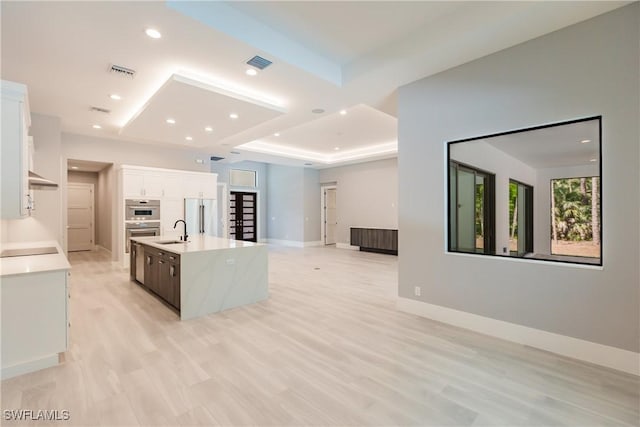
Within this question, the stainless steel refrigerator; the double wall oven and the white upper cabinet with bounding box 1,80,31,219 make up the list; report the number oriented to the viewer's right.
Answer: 1

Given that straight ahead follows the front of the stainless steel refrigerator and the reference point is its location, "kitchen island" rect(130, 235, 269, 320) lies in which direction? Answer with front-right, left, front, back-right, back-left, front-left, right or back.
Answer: front

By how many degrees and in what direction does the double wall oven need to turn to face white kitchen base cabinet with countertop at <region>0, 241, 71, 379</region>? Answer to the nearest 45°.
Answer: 0° — it already faces it

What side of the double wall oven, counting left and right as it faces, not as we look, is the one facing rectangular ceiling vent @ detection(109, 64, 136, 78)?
front

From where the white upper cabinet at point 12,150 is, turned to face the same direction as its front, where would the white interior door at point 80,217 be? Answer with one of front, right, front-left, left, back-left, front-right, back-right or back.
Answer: left

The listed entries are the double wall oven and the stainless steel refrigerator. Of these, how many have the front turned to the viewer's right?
0

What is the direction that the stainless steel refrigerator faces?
toward the camera

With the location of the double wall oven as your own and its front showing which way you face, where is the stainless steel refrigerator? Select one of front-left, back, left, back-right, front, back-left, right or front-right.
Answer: left

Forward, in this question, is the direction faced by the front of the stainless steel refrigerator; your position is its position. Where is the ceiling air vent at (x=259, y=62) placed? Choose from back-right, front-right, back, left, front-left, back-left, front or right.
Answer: front

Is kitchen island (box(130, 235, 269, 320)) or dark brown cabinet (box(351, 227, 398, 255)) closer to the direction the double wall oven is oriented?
the kitchen island

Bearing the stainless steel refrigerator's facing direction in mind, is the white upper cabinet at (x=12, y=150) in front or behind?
in front

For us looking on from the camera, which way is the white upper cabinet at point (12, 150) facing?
facing to the right of the viewer

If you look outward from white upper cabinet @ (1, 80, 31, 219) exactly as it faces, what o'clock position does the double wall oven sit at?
The double wall oven is roughly at 10 o'clock from the white upper cabinet.
